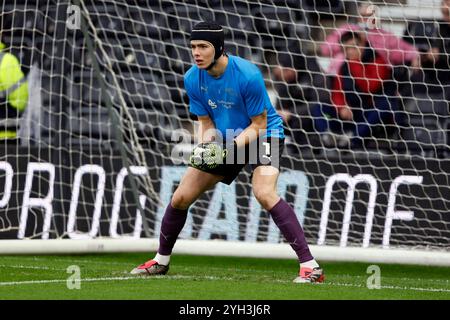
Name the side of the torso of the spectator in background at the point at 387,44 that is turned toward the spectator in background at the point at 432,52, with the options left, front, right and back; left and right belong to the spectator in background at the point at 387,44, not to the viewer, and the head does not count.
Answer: left

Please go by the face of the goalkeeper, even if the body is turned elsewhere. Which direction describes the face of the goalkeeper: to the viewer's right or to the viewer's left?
to the viewer's left

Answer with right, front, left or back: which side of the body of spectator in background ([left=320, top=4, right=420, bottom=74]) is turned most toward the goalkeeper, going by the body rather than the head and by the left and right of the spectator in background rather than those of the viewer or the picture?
front

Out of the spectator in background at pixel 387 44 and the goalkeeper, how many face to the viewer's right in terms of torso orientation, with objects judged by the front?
0

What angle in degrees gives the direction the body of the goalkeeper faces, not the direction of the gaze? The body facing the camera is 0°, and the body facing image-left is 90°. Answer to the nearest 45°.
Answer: approximately 45°

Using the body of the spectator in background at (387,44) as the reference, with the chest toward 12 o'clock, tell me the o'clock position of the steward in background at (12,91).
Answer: the steward in background at (12,91) is roughly at 3 o'clock from the spectator in background at (387,44).

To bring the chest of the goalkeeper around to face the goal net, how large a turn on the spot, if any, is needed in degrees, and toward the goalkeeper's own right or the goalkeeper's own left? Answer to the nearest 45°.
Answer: approximately 135° to the goalkeeper's own right

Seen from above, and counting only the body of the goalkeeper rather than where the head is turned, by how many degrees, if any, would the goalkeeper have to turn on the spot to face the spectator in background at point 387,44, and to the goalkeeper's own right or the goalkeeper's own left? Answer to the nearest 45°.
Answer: approximately 180°
